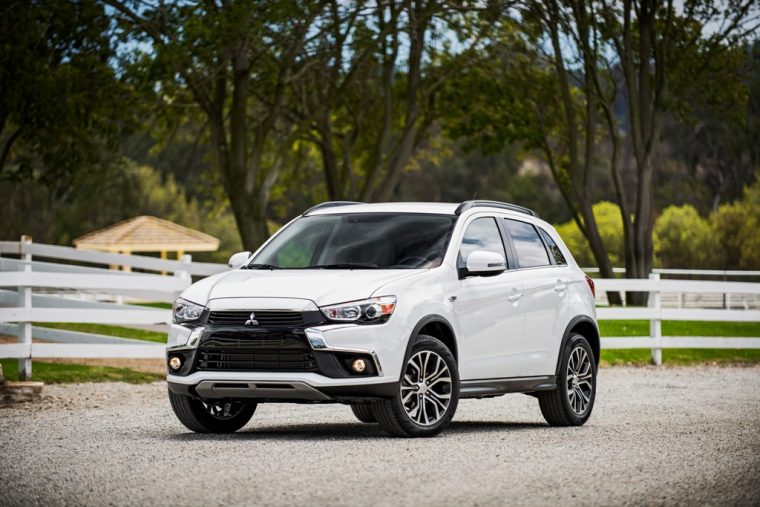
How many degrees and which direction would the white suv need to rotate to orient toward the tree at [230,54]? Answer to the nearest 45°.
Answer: approximately 135° to its right

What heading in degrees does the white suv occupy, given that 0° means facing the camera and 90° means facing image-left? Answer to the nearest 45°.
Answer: approximately 45°

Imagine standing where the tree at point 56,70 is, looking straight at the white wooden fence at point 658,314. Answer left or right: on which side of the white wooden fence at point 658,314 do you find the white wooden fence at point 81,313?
right

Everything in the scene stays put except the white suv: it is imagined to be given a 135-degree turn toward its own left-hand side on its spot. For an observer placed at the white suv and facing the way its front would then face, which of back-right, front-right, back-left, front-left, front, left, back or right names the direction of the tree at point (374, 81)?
left

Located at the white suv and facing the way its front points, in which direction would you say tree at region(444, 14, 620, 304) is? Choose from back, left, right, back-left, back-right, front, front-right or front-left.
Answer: back-right

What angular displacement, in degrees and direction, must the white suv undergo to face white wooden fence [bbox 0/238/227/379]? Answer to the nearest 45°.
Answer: approximately 90° to its right

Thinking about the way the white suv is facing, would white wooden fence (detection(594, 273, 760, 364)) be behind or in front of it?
behind

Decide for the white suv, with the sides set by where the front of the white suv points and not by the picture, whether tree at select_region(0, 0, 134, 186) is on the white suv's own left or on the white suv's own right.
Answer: on the white suv's own right
